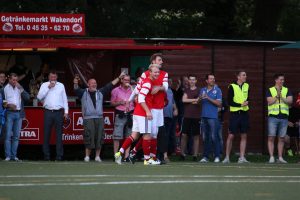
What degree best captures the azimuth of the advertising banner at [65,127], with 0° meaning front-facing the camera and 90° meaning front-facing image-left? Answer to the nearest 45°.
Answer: approximately 0°

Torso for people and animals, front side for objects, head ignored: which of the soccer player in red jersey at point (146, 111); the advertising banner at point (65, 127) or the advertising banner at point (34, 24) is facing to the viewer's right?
the soccer player in red jersey

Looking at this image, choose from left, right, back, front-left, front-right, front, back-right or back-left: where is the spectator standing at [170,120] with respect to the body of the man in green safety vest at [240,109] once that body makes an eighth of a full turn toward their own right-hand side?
right

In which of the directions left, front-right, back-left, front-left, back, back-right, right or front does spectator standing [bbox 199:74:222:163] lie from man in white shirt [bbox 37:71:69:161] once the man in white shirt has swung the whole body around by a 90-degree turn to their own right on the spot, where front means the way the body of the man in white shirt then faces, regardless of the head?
back

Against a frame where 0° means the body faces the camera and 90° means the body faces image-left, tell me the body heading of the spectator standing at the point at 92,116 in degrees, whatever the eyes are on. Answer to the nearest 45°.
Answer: approximately 0°

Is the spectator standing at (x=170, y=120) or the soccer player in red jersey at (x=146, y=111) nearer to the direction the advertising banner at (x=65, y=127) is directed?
the soccer player in red jersey

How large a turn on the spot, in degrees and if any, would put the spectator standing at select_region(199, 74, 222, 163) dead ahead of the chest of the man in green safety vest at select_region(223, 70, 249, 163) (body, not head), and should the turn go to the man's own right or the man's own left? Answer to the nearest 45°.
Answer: approximately 135° to the man's own right

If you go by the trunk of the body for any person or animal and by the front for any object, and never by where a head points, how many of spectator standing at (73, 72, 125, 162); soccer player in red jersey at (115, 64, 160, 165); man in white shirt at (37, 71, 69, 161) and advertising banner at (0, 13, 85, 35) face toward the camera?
3

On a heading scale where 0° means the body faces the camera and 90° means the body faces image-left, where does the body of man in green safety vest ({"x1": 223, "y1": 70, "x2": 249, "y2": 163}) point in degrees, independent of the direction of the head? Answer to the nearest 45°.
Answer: approximately 315°

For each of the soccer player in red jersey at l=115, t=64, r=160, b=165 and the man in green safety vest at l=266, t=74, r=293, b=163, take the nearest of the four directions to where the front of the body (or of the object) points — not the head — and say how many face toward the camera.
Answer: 1

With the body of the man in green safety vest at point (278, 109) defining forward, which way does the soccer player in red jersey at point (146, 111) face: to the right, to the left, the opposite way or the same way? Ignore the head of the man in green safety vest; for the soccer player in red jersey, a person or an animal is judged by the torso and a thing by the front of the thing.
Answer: to the left
